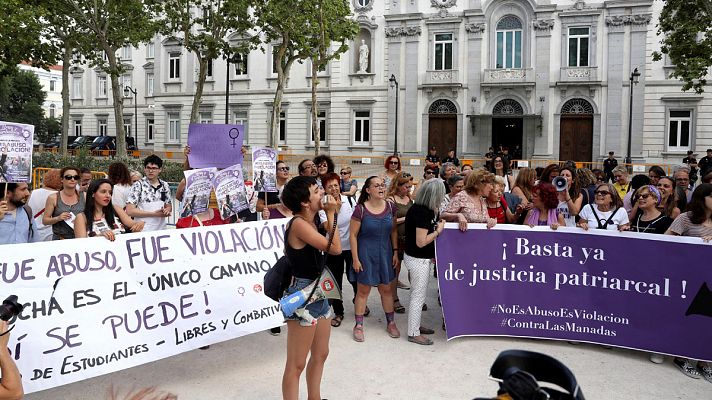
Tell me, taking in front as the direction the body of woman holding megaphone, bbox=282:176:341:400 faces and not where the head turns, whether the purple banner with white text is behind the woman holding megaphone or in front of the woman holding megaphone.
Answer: in front

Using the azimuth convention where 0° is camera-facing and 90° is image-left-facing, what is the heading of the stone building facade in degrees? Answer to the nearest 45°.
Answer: approximately 0°

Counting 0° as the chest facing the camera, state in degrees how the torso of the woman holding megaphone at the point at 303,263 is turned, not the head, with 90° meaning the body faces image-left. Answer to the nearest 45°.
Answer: approximately 270°

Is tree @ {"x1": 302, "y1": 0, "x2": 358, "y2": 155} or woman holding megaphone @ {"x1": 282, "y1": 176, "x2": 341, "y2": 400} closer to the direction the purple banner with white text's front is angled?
the woman holding megaphone

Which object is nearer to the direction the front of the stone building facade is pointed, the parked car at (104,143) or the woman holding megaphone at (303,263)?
the woman holding megaphone

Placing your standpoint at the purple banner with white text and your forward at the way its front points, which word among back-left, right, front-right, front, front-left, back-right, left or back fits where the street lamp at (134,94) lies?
back-right

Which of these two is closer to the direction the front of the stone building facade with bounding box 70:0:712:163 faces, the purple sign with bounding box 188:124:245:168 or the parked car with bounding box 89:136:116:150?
the purple sign

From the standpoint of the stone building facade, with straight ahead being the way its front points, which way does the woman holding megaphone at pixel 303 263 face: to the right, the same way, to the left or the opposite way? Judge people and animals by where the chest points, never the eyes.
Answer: to the left
